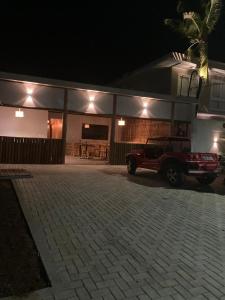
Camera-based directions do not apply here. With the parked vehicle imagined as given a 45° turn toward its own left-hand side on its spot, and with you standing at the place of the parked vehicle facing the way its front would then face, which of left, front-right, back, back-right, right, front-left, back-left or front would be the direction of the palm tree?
right

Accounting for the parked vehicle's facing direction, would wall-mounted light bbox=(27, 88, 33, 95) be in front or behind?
in front

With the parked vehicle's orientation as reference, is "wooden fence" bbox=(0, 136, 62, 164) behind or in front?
in front

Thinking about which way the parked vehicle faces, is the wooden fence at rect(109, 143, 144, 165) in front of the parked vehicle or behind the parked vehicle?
in front

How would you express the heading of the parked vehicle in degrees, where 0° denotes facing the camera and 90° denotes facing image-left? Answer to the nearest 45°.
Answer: approximately 135°

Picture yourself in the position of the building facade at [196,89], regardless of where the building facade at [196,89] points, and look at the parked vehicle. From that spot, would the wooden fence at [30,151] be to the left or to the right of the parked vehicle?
right

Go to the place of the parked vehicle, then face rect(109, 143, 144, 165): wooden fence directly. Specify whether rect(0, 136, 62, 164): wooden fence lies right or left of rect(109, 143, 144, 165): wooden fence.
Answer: left

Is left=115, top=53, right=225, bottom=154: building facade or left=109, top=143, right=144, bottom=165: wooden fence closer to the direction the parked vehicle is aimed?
the wooden fence
